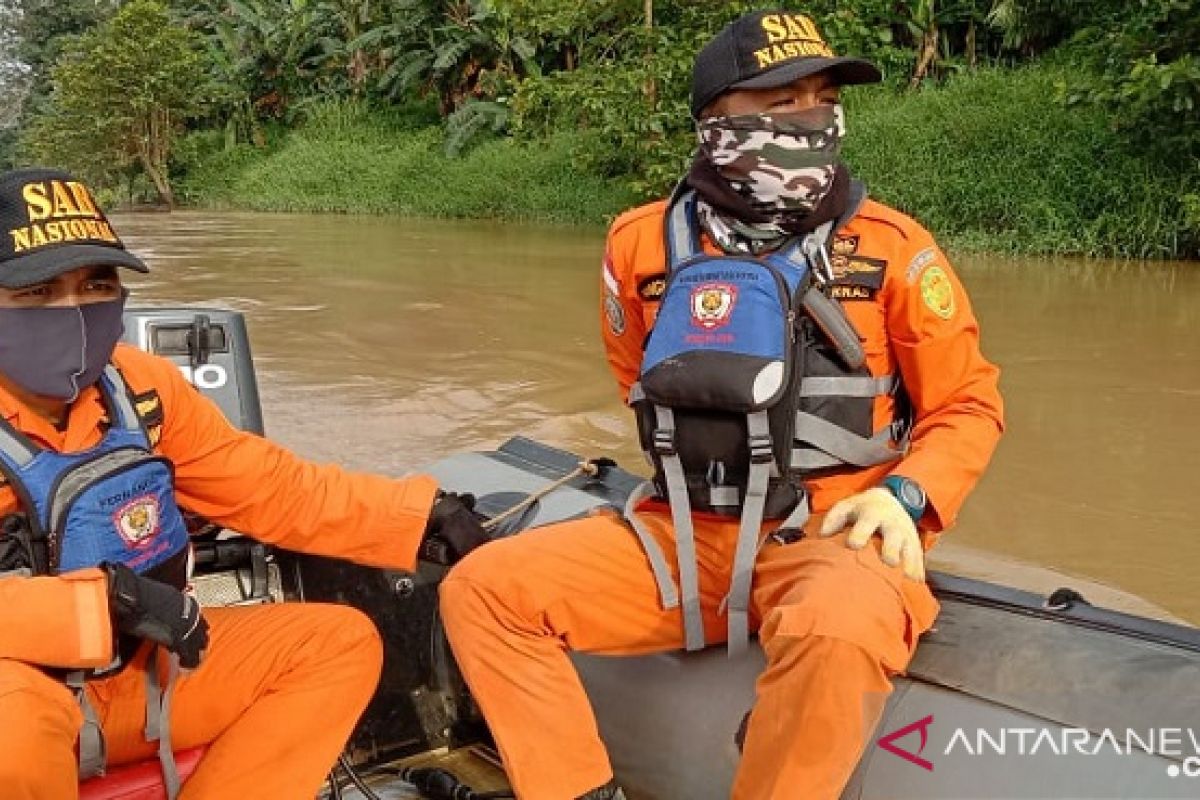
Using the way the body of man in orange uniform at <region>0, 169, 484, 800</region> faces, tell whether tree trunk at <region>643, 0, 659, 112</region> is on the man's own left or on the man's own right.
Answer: on the man's own left

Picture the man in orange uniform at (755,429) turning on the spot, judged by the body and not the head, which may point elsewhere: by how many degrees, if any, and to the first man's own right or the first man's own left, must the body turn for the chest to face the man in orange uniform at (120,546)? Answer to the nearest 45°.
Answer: approximately 45° to the first man's own right

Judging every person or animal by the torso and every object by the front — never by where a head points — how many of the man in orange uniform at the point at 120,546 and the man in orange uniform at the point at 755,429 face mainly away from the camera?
0

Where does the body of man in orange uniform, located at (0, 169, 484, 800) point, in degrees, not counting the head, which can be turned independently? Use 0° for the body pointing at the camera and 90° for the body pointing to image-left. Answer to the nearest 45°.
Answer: approximately 315°

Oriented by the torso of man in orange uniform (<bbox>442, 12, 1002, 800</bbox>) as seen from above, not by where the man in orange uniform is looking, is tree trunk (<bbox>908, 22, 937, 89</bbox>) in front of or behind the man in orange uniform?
behind

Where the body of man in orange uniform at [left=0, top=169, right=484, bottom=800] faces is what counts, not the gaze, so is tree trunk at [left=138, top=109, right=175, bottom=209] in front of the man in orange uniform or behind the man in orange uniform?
behind

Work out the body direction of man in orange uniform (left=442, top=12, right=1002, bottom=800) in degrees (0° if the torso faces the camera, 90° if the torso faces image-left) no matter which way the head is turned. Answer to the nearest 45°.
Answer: approximately 45°
